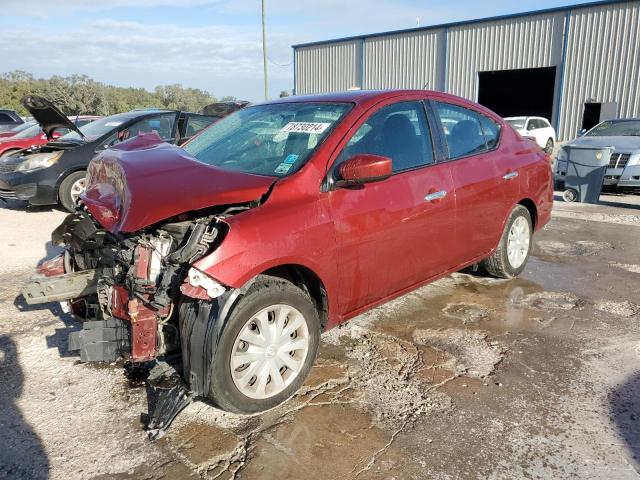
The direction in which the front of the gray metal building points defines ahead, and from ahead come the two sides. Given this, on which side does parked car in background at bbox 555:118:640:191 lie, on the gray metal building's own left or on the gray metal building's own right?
on the gray metal building's own left

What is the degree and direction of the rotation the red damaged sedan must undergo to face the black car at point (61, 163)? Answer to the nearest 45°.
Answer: approximately 90° to its right

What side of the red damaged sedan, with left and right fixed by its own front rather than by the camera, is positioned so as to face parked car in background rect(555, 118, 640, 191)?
back

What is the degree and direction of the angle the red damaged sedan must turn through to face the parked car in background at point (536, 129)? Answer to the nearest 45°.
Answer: approximately 180°

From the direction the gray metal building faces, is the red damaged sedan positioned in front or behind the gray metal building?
in front

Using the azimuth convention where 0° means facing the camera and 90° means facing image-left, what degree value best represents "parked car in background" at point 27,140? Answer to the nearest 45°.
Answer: approximately 45°

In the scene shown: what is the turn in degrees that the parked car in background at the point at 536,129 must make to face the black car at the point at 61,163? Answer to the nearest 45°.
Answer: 0° — it already faces it

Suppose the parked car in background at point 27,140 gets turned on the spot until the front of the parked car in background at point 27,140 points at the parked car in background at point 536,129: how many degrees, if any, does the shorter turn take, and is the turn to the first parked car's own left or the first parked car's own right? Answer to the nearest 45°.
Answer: approximately 135° to the first parked car's own left
